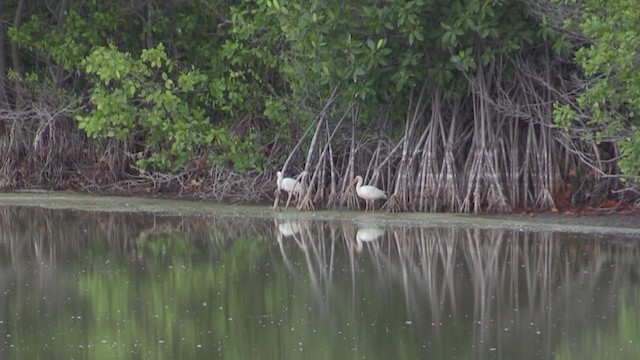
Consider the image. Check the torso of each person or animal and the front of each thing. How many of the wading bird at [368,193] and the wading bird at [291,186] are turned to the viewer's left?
2

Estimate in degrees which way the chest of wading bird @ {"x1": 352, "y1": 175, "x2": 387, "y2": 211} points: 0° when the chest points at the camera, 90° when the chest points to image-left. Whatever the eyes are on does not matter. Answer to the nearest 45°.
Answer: approximately 90°

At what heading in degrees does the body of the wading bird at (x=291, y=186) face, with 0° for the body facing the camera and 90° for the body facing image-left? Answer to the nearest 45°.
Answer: approximately 90°

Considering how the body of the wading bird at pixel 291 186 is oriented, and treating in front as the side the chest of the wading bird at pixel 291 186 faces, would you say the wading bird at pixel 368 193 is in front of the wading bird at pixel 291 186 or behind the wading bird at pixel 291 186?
behind
